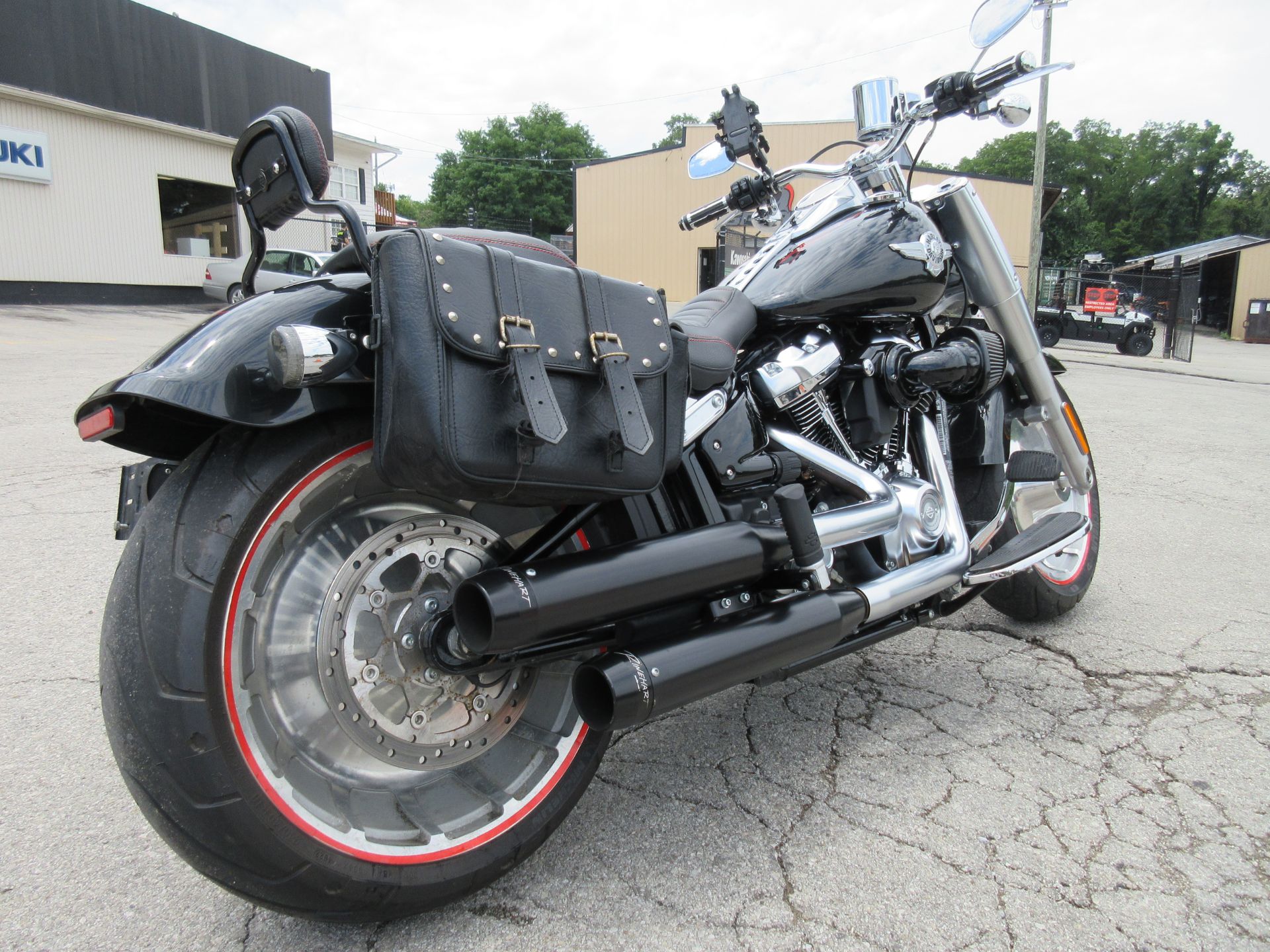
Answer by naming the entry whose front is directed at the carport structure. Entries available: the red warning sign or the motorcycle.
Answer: the motorcycle

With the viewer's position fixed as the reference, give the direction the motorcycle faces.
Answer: facing away from the viewer and to the right of the viewer

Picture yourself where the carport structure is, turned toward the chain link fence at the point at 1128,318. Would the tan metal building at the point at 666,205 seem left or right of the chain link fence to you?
right

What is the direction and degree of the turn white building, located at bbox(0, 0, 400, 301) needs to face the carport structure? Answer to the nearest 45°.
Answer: approximately 45° to its left

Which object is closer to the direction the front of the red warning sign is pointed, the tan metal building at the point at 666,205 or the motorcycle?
the motorcycle

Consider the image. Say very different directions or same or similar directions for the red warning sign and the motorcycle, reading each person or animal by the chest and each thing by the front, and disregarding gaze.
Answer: very different directions

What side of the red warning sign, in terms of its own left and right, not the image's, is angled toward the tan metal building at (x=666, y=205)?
right

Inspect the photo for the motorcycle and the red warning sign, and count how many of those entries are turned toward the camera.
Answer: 1

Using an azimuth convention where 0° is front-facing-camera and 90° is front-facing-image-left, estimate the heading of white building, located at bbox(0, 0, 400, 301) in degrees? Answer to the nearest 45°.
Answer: approximately 315°
